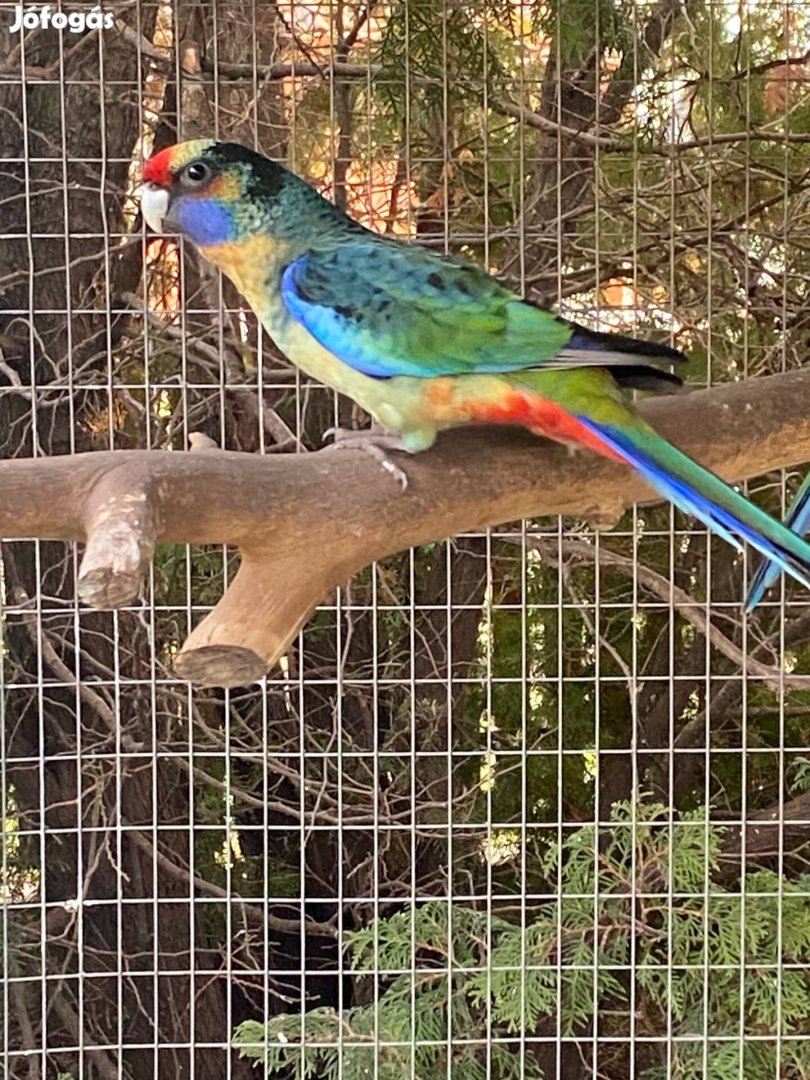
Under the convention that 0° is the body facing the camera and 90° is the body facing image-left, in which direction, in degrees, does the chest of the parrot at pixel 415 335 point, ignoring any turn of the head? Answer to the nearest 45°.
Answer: approximately 90°
